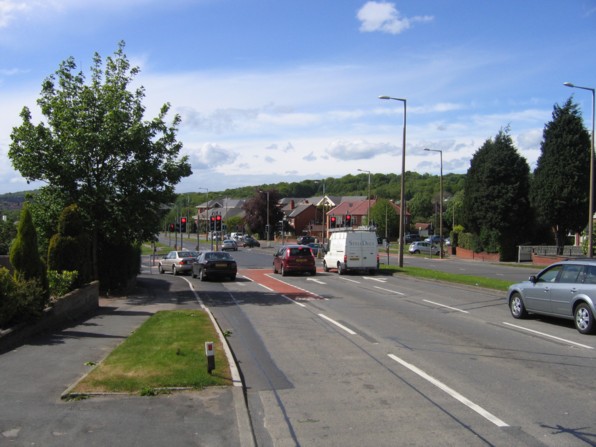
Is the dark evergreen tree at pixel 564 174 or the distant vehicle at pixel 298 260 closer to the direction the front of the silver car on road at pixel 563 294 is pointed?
the distant vehicle

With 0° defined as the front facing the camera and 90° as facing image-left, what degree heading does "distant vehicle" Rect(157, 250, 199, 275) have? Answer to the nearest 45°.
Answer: approximately 135°

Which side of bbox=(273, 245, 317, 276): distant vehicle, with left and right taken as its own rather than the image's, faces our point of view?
back

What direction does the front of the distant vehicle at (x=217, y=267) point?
away from the camera

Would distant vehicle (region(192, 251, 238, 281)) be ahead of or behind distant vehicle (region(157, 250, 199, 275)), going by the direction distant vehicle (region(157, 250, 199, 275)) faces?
behind

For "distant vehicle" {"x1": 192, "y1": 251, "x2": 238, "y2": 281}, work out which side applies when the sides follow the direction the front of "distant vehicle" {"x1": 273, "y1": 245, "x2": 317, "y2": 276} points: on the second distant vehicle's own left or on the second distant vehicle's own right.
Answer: on the second distant vehicle's own left

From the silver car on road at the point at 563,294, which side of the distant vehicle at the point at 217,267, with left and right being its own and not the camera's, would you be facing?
back

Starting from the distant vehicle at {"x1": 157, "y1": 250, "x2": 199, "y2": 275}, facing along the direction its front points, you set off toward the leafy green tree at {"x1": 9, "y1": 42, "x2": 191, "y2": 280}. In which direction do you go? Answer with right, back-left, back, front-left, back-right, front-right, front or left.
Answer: back-left
